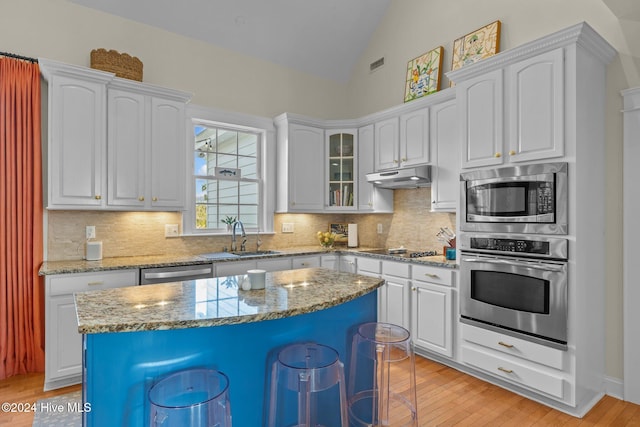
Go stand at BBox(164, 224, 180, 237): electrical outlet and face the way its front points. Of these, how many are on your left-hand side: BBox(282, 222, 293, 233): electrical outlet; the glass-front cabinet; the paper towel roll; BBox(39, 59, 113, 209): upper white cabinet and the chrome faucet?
4

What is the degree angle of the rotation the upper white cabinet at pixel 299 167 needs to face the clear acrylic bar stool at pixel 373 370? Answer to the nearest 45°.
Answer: approximately 45° to its right

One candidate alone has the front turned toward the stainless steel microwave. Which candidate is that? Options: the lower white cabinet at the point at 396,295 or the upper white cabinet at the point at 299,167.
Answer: the upper white cabinet

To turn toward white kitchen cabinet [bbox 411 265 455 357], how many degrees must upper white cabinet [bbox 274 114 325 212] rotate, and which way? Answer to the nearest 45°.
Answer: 0° — it already faces it

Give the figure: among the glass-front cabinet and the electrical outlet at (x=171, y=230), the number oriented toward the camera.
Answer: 2

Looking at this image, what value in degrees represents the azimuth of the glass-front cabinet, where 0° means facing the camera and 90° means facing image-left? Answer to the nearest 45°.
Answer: approximately 0°

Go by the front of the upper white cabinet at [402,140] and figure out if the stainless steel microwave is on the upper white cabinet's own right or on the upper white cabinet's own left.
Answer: on the upper white cabinet's own left
